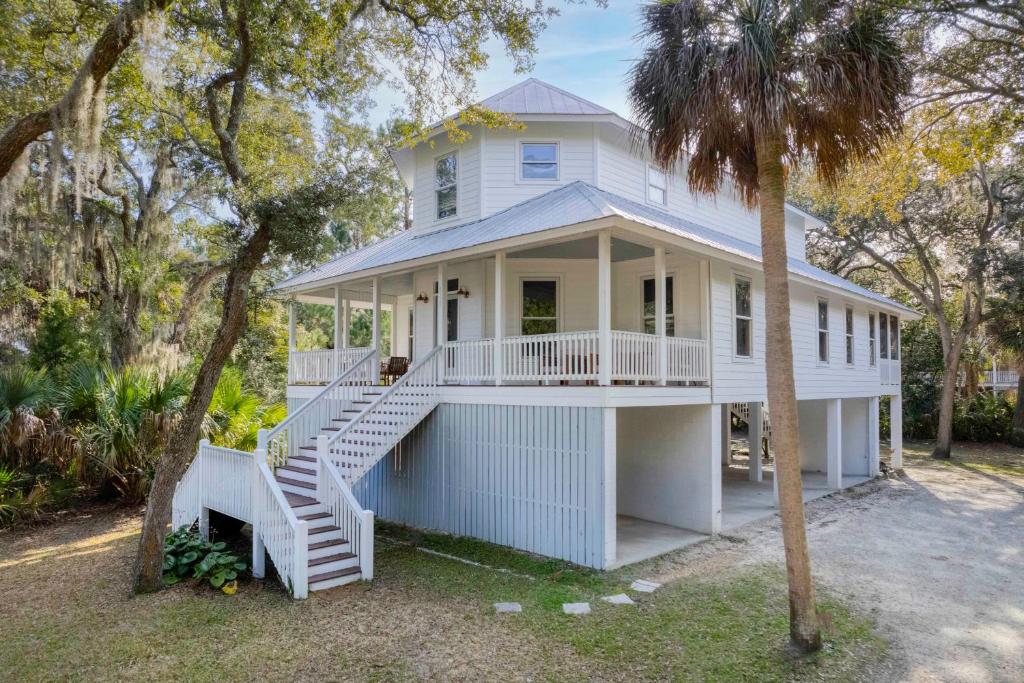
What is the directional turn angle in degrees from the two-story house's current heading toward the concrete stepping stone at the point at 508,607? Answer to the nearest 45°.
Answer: approximately 45° to its left

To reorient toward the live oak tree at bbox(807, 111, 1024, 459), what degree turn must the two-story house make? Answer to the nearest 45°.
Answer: approximately 180°

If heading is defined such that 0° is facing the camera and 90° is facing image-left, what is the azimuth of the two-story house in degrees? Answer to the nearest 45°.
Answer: approximately 45°

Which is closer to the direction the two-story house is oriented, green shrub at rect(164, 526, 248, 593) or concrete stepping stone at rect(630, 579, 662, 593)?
the green shrub

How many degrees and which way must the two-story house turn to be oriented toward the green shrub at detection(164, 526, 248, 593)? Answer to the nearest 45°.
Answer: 0° — it already faces it

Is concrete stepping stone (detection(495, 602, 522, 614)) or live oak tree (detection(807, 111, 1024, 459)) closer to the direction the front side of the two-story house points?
the concrete stepping stone

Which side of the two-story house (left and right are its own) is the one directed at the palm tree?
left

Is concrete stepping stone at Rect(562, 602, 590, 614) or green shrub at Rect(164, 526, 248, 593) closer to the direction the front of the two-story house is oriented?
the green shrub
